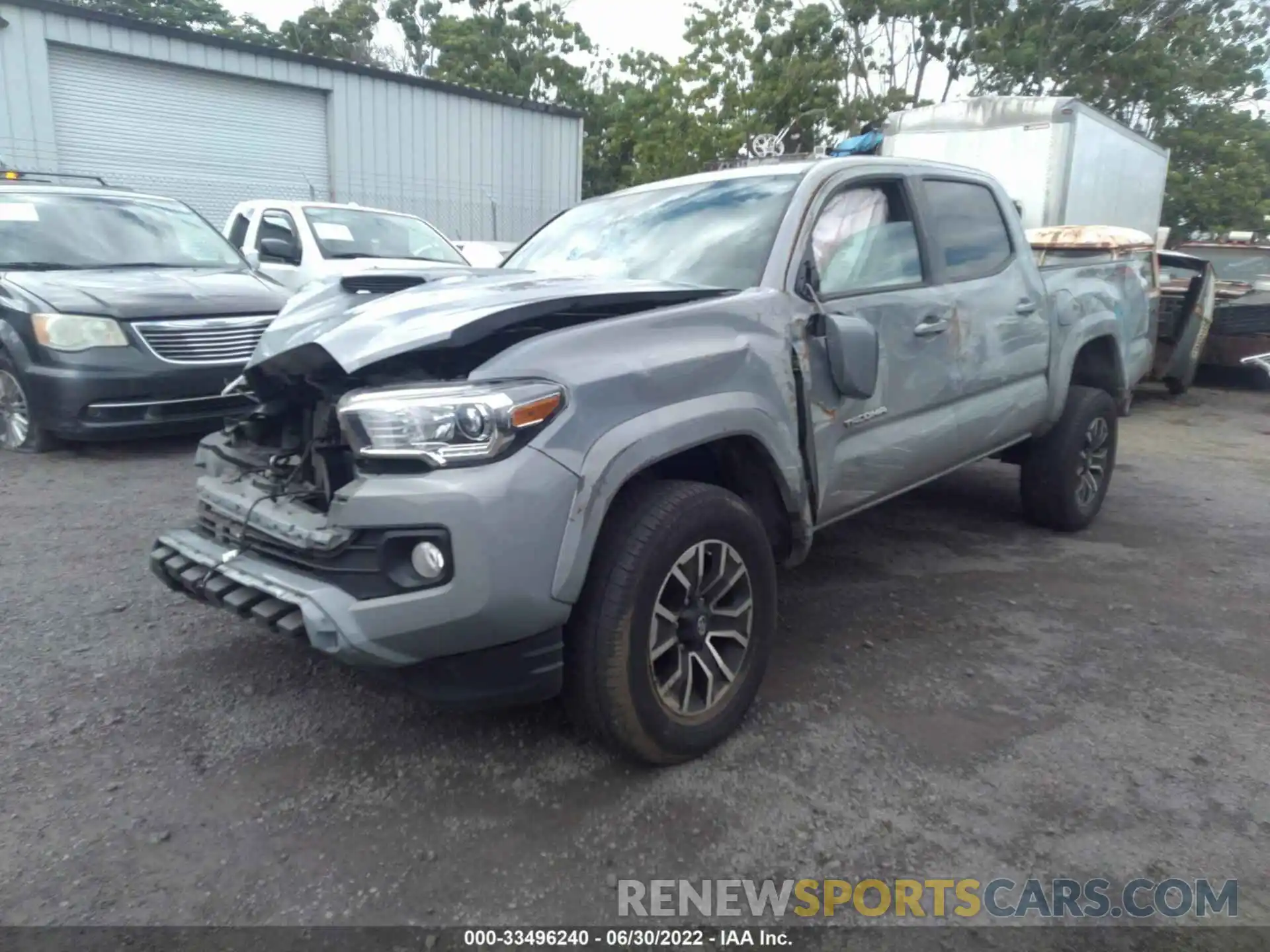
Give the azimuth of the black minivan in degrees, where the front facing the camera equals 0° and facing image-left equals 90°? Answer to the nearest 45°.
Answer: approximately 315°

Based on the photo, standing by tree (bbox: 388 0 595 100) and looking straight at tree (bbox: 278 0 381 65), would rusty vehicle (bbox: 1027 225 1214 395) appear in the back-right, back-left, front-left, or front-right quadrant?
back-left

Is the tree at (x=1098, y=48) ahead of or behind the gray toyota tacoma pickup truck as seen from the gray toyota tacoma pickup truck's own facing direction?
behind

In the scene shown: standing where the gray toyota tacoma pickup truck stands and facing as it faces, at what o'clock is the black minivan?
The black minivan is roughly at 3 o'clock from the gray toyota tacoma pickup truck.

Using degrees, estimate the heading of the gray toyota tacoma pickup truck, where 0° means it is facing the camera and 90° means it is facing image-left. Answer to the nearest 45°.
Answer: approximately 45°

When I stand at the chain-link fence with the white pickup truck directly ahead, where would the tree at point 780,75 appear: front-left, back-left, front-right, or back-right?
back-left

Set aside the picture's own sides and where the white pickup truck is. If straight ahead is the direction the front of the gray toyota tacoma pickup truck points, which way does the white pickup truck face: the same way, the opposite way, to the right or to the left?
to the left

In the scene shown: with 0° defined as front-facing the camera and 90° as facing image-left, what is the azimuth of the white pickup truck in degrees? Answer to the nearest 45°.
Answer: approximately 315°

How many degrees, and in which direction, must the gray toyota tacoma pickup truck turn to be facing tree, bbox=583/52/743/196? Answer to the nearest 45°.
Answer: approximately 135° to its right

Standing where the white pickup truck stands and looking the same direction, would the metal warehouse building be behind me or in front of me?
behind
